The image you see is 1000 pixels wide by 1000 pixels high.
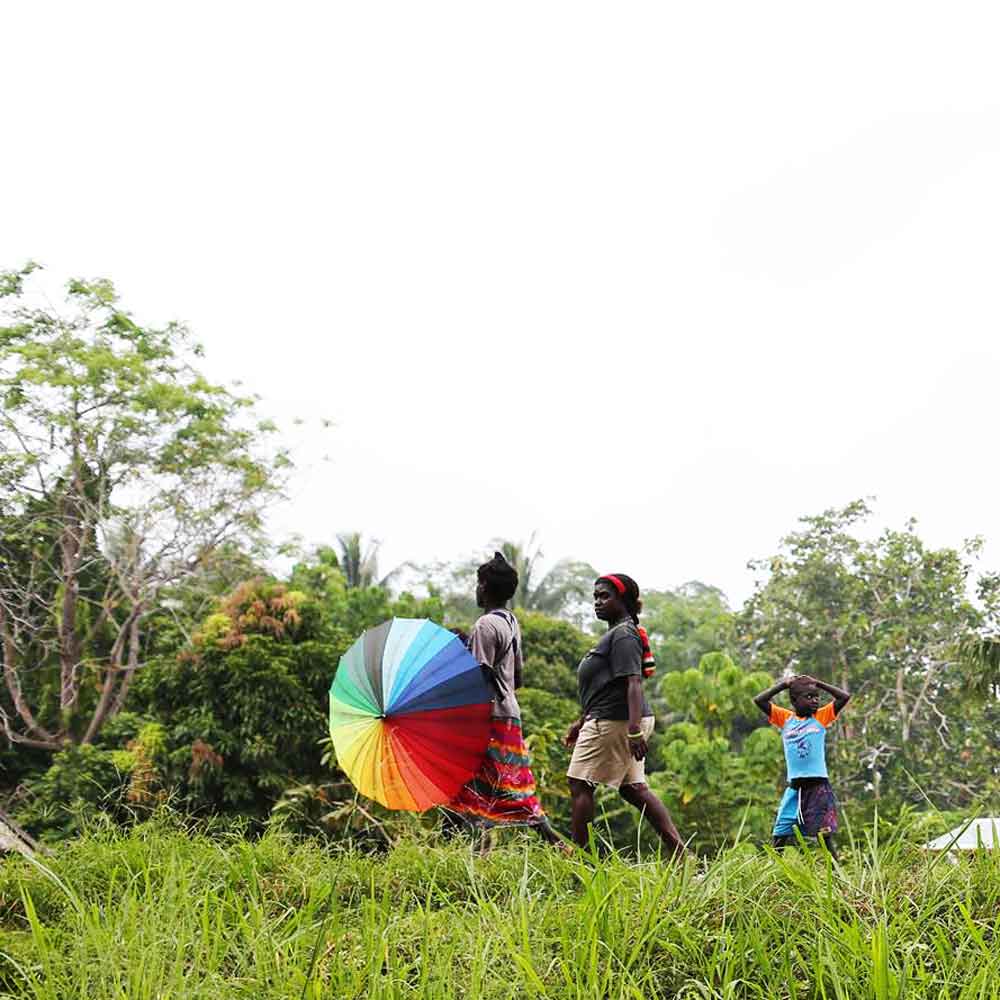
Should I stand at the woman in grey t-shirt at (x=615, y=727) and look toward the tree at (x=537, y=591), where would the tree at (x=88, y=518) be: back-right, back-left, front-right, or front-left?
front-left

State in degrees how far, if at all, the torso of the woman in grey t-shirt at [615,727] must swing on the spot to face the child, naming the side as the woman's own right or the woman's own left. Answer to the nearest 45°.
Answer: approximately 135° to the woman's own right

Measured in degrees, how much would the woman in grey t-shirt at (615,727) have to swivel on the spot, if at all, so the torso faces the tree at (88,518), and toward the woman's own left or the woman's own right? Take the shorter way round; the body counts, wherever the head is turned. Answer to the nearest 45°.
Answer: approximately 45° to the woman's own right

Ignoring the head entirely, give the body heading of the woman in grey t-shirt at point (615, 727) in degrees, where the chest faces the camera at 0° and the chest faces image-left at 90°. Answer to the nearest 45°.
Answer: approximately 90°

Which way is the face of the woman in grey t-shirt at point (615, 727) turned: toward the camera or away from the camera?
toward the camera

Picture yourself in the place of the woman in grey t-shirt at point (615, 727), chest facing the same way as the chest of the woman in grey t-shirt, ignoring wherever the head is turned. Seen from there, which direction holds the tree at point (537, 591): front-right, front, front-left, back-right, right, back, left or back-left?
right

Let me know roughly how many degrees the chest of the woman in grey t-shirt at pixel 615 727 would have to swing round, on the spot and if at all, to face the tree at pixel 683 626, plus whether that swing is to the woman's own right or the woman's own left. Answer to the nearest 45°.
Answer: approximately 90° to the woman's own right

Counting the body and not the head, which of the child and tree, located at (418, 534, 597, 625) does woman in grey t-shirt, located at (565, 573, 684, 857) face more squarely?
the tree

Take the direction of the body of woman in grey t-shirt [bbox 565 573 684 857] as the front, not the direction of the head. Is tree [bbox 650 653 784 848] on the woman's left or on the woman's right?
on the woman's right

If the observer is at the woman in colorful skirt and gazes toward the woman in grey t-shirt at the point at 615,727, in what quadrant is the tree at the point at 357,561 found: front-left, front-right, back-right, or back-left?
back-left
